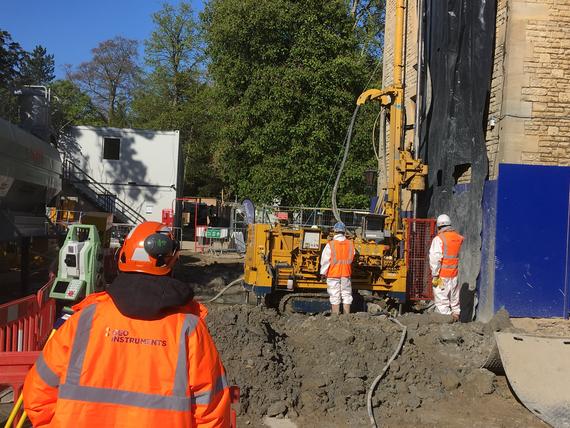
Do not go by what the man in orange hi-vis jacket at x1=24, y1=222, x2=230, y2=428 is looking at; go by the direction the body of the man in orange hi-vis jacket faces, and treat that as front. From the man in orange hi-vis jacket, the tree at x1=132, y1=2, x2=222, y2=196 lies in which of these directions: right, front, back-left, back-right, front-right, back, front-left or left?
front

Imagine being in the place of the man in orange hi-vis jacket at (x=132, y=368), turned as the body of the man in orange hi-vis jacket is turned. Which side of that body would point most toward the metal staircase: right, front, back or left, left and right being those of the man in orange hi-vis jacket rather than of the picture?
front

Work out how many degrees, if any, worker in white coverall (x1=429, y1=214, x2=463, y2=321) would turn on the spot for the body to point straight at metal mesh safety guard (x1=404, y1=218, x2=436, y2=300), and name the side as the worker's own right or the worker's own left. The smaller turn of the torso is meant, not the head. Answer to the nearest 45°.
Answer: approximately 45° to the worker's own right

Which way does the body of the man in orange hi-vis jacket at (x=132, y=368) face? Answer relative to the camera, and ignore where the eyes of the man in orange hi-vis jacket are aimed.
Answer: away from the camera

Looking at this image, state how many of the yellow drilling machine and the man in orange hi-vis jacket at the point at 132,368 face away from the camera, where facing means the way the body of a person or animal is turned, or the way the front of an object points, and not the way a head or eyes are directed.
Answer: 1

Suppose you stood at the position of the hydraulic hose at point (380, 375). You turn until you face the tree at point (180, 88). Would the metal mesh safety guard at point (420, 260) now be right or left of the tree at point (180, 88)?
right

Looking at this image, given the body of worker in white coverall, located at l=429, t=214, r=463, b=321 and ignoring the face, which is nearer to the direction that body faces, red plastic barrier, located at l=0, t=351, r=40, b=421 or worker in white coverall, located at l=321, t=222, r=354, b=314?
the worker in white coverall

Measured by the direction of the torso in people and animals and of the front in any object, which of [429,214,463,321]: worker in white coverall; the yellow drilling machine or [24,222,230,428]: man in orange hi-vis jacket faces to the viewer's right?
the yellow drilling machine

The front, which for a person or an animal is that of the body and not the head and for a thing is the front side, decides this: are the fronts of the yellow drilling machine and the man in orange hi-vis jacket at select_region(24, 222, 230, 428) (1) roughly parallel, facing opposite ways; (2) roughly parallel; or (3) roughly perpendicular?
roughly perpendicular

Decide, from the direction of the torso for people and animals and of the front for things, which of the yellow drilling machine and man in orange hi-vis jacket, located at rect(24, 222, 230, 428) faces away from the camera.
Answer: the man in orange hi-vis jacket

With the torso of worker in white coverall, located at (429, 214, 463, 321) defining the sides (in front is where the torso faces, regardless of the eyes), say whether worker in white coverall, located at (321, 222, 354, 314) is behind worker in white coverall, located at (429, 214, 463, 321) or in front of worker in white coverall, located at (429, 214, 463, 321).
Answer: in front

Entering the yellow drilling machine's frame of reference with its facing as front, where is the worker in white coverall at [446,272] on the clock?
The worker in white coverall is roughly at 1 o'clock from the yellow drilling machine.

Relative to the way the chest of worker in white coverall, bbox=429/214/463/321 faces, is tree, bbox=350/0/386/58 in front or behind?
in front

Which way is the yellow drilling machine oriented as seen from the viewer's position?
to the viewer's right

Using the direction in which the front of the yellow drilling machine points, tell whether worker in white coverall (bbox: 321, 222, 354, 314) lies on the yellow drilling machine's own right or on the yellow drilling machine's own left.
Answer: on the yellow drilling machine's own right
